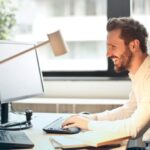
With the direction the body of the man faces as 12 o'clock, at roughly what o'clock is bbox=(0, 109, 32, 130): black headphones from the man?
The black headphones is roughly at 12 o'clock from the man.

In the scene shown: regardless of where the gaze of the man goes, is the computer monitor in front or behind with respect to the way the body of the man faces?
in front

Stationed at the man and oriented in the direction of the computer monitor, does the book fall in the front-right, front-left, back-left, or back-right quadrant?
front-left

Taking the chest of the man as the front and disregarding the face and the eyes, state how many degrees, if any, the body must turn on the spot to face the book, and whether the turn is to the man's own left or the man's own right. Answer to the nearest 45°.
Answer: approximately 45° to the man's own left

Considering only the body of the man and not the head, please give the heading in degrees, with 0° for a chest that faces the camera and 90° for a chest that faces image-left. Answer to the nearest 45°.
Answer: approximately 90°

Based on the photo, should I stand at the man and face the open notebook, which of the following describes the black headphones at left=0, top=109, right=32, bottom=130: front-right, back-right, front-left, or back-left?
front-right

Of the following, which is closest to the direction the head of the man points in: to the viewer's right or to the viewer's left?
to the viewer's left
